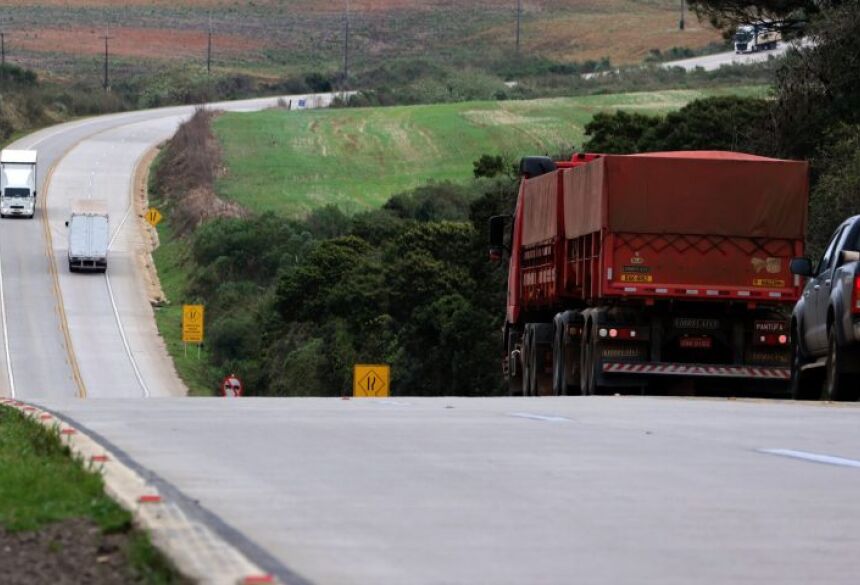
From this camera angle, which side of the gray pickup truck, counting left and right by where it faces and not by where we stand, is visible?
back

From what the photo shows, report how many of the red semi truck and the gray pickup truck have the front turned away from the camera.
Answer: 2

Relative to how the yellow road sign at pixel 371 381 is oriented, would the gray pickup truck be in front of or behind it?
in front

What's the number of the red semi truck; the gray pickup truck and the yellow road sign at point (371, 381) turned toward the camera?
1

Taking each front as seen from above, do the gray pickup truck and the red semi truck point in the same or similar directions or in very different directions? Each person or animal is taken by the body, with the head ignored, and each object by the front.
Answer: same or similar directions

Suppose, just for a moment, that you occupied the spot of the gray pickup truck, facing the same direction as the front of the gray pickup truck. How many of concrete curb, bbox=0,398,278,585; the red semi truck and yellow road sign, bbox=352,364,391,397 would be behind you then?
1

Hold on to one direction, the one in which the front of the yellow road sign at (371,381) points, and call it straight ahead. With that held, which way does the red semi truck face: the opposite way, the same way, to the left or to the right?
the opposite way

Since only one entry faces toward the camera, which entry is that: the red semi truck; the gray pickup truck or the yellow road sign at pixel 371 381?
the yellow road sign

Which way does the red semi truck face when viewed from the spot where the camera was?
facing away from the viewer

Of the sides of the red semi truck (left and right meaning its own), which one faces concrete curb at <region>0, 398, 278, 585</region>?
back

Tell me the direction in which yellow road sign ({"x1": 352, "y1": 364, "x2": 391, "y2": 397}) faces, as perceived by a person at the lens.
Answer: facing the viewer

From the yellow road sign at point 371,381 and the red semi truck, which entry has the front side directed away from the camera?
the red semi truck

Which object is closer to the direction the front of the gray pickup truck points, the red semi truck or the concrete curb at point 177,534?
the red semi truck

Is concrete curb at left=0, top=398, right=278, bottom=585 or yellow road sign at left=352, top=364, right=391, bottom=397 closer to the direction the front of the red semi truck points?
the yellow road sign

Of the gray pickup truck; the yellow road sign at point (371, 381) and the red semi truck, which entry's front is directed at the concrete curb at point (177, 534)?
the yellow road sign

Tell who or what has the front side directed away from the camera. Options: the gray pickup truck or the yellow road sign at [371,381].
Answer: the gray pickup truck
